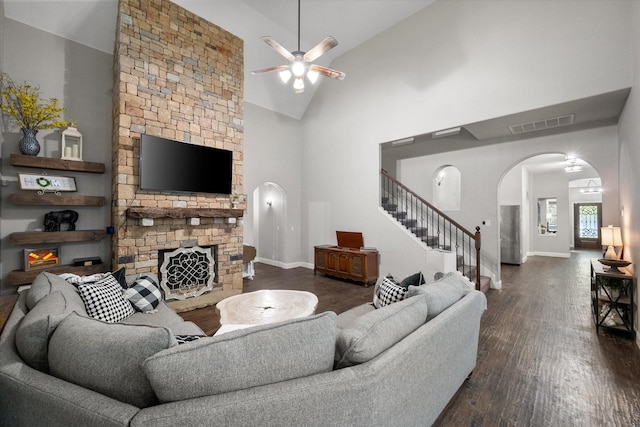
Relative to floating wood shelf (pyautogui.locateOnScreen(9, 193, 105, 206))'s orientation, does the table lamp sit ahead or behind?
ahead

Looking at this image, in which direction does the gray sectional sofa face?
away from the camera

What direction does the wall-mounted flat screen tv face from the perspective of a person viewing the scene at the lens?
facing the viewer and to the right of the viewer

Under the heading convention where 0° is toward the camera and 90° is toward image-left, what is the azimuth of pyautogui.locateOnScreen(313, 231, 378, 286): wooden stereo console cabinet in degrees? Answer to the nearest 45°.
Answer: approximately 45°

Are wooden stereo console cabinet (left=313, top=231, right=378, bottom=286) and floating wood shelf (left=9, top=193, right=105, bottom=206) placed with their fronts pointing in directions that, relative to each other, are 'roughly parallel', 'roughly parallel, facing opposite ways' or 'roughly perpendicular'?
roughly perpendicular

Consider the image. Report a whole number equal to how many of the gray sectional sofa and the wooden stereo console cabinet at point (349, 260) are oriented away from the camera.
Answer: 1

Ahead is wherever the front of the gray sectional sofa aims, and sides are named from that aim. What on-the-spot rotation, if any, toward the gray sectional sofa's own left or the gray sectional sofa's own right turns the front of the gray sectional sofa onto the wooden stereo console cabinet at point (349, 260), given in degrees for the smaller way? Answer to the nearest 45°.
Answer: approximately 45° to the gray sectional sofa's own right

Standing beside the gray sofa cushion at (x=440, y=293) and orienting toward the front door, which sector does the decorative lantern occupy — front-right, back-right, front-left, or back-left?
back-left

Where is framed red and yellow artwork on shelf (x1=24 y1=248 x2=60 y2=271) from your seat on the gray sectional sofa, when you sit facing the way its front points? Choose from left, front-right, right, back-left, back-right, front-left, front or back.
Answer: front-left

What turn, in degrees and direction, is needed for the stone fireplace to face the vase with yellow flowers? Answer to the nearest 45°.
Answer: approximately 135° to its right

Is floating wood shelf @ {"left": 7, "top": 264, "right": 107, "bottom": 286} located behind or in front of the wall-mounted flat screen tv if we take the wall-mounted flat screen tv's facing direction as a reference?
behind

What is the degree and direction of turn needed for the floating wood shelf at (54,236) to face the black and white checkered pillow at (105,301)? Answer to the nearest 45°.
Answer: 0° — it already faces it

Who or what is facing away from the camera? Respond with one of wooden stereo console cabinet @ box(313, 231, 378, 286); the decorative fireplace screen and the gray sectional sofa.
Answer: the gray sectional sofa
